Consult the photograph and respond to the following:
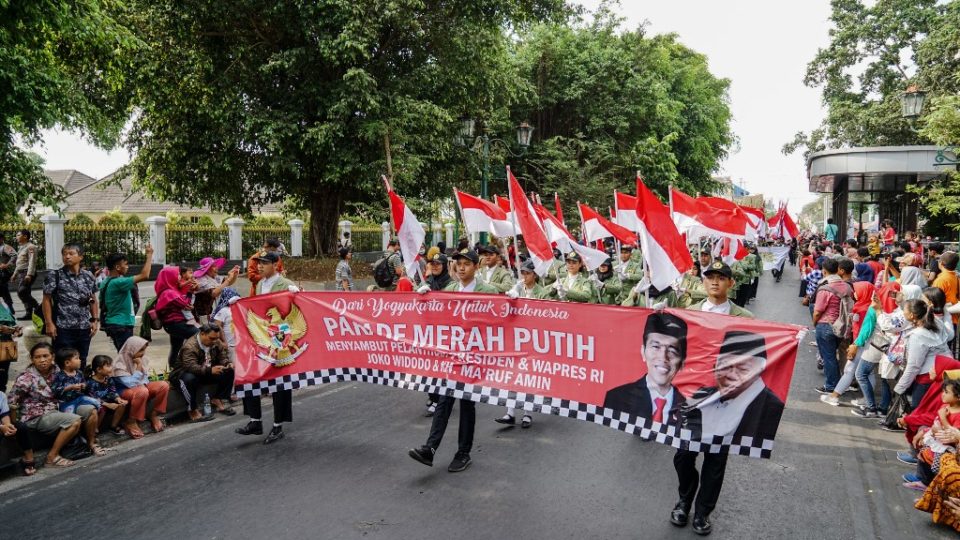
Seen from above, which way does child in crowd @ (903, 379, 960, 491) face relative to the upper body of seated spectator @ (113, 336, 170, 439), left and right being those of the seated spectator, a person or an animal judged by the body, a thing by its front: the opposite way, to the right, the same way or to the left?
the opposite way

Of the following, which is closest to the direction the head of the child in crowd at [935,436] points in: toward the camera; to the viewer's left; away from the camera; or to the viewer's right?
to the viewer's left

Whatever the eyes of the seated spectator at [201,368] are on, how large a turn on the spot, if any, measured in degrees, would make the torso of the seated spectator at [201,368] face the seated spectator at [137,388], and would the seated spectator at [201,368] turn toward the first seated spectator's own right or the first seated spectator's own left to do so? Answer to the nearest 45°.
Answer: approximately 90° to the first seated spectator's own right

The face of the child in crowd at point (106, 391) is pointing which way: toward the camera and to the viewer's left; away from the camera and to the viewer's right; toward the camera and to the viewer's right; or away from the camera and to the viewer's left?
toward the camera and to the viewer's right

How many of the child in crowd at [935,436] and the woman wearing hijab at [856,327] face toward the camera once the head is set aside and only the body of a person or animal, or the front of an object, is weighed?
0

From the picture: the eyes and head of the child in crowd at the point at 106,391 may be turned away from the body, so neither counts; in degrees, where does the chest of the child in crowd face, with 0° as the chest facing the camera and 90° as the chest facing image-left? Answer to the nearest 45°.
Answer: approximately 270°

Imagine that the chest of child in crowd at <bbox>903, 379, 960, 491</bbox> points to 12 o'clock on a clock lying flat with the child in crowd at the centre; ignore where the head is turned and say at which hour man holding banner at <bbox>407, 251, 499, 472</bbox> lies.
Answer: The man holding banner is roughly at 11 o'clock from the child in crowd.

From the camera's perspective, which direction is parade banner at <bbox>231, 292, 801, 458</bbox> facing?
toward the camera

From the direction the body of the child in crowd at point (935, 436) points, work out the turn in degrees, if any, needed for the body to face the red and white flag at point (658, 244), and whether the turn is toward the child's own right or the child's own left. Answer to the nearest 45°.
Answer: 0° — they already face it

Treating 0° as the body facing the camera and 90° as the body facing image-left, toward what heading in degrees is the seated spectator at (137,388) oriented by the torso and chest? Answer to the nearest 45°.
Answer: approximately 315°

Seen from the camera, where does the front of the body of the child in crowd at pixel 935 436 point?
to the viewer's left

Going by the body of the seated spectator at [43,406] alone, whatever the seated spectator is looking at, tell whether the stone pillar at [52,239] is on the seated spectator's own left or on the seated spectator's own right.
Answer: on the seated spectator's own left

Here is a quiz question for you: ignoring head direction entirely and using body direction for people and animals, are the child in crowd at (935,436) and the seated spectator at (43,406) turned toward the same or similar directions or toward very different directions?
very different directions

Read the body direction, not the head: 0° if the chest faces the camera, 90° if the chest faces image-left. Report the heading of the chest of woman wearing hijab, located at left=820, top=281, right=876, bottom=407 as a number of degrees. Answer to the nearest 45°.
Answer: approximately 90°
